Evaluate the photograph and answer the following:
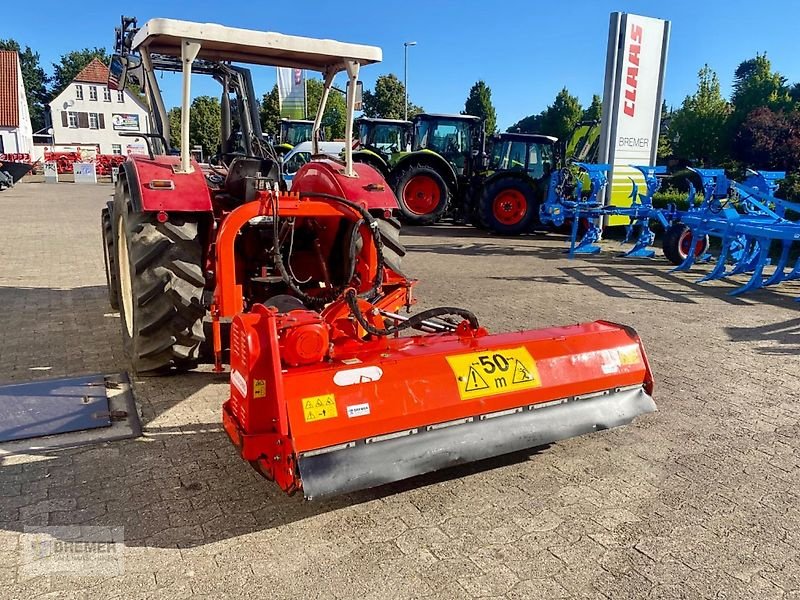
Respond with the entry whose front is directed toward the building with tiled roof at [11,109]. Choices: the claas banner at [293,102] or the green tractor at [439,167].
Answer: the green tractor

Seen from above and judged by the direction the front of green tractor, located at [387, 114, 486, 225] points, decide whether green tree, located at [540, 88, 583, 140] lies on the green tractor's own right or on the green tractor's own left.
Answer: on the green tractor's own right

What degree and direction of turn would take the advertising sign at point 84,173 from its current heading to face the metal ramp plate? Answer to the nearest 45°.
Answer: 0° — it already faces it

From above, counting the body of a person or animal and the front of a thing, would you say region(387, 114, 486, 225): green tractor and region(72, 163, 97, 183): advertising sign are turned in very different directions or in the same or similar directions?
very different directions

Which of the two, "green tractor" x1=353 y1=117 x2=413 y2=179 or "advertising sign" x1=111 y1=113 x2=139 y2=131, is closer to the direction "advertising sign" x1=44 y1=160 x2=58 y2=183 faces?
the green tractor

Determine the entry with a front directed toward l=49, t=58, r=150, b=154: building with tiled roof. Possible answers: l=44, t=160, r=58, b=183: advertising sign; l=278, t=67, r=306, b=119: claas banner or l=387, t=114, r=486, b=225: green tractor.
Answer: the green tractor

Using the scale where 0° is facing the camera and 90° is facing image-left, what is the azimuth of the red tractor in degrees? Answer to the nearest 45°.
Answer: approximately 135°

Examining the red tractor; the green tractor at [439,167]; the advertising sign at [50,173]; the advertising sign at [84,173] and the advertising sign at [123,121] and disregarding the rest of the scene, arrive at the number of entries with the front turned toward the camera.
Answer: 3

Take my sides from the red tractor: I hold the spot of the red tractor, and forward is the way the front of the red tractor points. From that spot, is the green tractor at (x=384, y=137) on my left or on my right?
on my right
